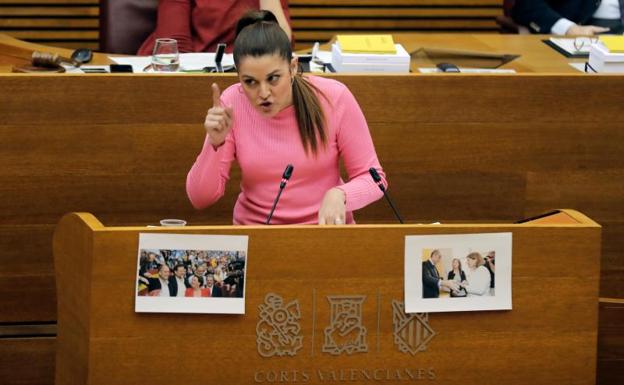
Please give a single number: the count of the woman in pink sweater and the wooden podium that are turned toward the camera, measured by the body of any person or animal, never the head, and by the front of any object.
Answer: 2

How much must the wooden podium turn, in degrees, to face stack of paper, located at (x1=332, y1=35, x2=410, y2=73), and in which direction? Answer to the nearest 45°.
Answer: approximately 180°

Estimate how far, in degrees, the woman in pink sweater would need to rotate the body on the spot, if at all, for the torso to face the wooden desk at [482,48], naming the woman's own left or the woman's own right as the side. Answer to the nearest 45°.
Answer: approximately 135° to the woman's own left

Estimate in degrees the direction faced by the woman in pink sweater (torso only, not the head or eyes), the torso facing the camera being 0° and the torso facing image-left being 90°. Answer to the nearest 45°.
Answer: approximately 0°

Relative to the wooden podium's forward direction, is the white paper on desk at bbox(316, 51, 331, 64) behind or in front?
behind

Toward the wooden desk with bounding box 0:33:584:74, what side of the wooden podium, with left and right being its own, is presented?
back

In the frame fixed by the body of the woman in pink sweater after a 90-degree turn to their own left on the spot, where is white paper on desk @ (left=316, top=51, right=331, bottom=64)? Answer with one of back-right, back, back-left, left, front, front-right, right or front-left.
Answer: left
